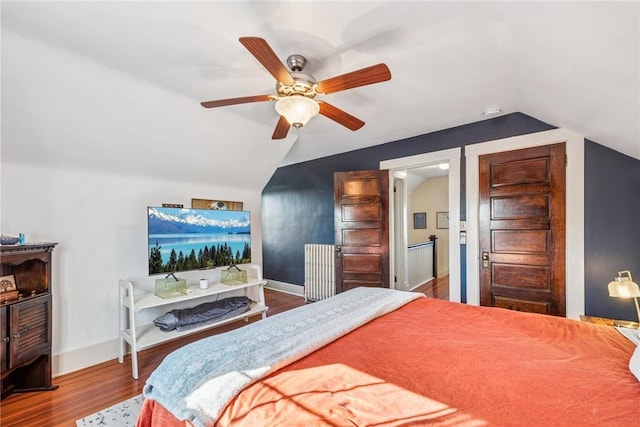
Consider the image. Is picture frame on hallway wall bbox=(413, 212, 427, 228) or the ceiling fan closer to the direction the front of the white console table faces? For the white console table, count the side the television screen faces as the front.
the ceiling fan

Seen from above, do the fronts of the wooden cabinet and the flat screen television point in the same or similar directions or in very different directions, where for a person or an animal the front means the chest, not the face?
same or similar directions

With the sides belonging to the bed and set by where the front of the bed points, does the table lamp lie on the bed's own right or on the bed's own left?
on the bed's own right

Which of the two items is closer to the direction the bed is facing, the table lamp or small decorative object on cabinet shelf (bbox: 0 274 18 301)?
the small decorative object on cabinet shelf

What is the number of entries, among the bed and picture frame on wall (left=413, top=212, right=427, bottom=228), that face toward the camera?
1

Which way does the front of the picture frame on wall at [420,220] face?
toward the camera

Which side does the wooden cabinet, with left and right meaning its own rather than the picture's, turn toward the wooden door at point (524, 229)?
front

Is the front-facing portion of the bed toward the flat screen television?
yes

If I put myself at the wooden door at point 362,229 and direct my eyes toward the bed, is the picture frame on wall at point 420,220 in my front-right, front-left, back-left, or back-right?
back-left

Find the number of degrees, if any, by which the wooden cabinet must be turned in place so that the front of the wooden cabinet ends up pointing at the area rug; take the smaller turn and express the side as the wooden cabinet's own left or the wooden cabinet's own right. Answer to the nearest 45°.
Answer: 0° — it already faces it

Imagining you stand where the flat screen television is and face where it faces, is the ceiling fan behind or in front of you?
in front

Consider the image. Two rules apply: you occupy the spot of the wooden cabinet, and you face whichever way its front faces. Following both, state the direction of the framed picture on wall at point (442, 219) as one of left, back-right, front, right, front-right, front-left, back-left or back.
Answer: front-left

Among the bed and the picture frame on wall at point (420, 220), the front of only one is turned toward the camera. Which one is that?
the picture frame on wall

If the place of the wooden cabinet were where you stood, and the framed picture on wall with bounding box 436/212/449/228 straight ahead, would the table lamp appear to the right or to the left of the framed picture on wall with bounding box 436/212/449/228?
right

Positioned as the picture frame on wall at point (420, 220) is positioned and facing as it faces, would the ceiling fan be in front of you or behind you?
in front

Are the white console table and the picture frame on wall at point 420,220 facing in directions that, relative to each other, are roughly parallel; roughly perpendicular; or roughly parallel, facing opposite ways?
roughly perpendicular

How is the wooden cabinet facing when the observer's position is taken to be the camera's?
facing the viewer and to the right of the viewer

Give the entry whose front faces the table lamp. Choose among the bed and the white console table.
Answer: the white console table

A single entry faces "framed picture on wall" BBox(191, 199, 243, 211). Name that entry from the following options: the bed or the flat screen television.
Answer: the bed
